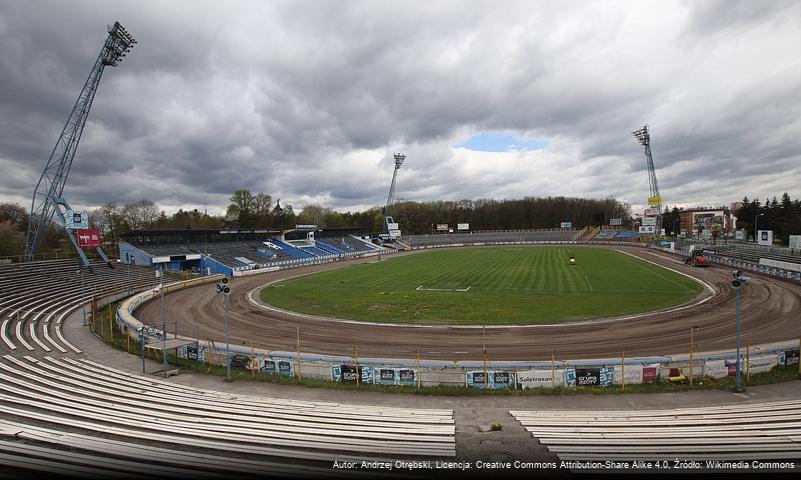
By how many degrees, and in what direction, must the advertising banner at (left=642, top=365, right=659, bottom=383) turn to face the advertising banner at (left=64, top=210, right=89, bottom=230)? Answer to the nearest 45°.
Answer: approximately 90° to its right

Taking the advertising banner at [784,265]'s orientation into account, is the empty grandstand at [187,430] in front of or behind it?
in front

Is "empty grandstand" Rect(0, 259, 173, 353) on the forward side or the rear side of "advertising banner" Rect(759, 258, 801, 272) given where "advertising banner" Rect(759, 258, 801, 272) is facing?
on the forward side

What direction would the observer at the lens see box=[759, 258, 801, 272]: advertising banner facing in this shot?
facing the viewer and to the left of the viewer

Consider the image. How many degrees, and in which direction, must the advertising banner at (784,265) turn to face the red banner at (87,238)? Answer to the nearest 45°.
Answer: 0° — it already faces it

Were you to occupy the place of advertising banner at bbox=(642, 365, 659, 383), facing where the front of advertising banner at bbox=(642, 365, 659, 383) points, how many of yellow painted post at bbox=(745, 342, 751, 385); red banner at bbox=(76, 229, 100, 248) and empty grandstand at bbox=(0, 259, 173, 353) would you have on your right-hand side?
2

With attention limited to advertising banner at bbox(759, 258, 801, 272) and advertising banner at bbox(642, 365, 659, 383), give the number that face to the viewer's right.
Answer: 0

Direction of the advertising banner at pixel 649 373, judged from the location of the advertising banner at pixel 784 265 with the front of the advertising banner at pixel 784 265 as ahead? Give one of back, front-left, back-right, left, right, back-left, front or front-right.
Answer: front-left

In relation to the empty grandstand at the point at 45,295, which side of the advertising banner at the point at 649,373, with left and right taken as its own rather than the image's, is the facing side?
right

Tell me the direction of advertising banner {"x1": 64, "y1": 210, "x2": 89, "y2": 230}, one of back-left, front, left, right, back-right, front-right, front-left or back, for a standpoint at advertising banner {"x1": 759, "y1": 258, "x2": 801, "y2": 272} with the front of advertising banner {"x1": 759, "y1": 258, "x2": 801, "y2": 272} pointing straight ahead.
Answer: front

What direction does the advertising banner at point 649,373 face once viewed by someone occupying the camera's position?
facing the viewer
